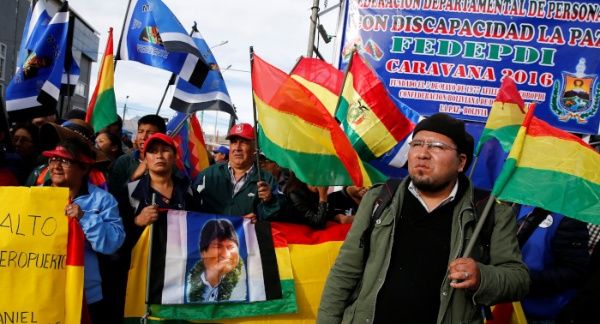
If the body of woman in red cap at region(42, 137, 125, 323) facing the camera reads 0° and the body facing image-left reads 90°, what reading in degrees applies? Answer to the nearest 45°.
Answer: approximately 45°

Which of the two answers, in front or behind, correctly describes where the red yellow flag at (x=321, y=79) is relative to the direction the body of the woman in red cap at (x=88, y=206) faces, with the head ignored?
behind

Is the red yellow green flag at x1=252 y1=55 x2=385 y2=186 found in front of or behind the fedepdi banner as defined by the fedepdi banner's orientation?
in front

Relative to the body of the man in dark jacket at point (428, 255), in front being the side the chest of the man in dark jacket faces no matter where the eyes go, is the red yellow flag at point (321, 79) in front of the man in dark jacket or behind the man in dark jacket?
behind

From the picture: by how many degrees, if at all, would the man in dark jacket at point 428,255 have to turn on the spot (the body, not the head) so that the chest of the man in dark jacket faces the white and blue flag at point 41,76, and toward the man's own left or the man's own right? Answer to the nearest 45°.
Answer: approximately 135° to the man's own right

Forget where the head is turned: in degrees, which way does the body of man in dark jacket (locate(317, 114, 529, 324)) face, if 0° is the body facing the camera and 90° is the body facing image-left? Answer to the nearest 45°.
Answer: approximately 0°

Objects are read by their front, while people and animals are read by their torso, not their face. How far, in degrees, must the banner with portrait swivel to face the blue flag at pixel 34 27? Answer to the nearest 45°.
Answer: approximately 135° to its right

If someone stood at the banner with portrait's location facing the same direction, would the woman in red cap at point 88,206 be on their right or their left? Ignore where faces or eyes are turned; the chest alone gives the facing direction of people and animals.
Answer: on their right

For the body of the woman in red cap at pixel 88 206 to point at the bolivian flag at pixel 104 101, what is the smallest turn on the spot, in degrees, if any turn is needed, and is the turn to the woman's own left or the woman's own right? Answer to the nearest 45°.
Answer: approximately 135° to the woman's own right

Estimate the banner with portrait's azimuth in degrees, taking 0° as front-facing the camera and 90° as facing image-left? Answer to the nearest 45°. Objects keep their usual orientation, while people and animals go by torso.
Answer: approximately 0°

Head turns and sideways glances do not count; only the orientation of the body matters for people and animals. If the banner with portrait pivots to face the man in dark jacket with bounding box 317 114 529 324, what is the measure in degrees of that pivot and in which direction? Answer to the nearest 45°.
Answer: approximately 45° to its left
